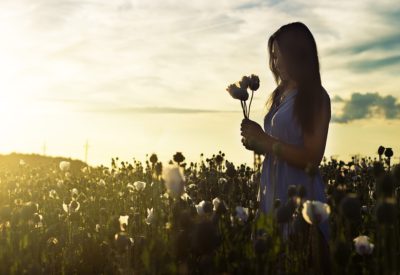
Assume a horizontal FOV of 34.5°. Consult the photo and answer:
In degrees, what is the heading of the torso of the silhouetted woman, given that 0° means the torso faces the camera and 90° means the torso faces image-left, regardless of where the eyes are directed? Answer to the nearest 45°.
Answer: approximately 45°

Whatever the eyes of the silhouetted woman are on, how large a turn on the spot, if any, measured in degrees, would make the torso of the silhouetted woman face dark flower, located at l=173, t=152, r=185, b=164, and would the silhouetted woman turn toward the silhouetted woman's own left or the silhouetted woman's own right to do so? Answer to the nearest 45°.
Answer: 0° — they already face it

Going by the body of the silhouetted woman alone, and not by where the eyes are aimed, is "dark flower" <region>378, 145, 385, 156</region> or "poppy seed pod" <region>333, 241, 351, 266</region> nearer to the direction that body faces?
the poppy seed pod

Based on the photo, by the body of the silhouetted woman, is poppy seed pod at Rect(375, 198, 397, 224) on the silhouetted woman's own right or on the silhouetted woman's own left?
on the silhouetted woman's own left

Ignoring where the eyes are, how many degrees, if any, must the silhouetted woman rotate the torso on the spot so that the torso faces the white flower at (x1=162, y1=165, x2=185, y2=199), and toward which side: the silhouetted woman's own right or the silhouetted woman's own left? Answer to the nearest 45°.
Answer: approximately 45° to the silhouetted woman's own left

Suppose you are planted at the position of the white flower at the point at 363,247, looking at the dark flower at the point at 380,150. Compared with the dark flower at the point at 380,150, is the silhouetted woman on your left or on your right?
left

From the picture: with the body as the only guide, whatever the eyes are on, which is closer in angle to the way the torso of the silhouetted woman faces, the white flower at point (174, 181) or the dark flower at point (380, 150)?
the white flower

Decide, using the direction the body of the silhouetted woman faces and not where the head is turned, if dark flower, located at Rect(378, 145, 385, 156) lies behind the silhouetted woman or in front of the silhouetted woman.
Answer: behind

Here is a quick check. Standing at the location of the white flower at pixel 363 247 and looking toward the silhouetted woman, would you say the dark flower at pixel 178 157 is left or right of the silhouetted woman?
left
